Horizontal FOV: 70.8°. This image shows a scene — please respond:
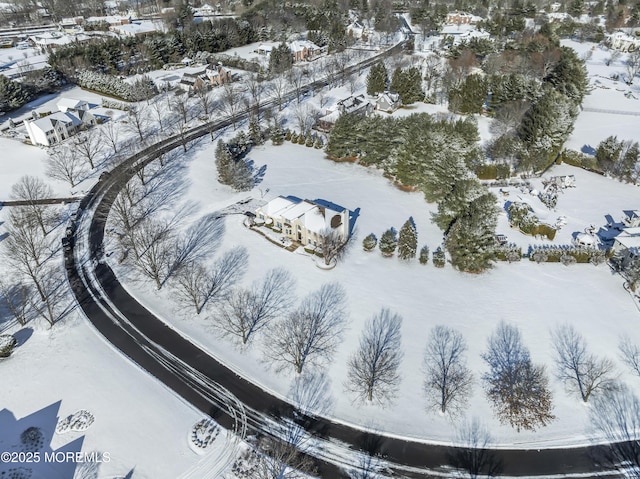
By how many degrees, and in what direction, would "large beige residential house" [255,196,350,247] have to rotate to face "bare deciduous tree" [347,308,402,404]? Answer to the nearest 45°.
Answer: approximately 45° to its left

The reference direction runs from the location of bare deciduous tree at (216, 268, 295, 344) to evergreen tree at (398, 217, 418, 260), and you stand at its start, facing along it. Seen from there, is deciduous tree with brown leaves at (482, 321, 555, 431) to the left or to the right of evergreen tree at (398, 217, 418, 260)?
right

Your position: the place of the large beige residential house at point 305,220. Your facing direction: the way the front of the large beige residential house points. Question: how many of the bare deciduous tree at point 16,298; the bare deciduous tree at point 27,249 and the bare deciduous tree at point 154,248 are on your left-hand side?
0

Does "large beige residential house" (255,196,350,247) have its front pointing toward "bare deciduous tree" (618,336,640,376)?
no

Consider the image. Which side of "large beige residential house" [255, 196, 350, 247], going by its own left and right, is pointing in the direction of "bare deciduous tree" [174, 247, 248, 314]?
front

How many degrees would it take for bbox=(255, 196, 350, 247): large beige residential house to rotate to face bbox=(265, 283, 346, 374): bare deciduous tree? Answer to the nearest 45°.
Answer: approximately 45° to its left

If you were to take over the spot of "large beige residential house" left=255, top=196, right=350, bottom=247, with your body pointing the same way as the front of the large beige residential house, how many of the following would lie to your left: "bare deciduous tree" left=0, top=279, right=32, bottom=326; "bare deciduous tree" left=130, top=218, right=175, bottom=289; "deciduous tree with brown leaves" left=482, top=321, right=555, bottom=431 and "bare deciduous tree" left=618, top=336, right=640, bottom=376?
2

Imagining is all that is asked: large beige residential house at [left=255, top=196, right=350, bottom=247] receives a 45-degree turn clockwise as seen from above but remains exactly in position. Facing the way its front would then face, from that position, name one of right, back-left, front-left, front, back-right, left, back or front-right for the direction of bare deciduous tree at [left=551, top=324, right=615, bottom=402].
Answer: back-left

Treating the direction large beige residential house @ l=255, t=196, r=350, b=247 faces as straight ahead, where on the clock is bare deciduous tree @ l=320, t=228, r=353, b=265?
The bare deciduous tree is roughly at 9 o'clock from the large beige residential house.

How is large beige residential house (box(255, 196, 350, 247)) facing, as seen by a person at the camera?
facing the viewer and to the left of the viewer

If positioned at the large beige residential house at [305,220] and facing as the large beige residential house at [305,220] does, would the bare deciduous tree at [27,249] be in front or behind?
in front

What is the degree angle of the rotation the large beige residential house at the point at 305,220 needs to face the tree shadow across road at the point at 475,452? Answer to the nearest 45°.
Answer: approximately 45° to its left

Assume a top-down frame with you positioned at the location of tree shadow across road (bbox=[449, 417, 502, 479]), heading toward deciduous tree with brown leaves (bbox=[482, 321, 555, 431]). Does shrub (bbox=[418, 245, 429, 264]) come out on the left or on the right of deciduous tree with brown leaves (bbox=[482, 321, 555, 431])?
left

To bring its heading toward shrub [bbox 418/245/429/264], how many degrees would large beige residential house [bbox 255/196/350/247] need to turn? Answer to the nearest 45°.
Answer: approximately 135° to its left

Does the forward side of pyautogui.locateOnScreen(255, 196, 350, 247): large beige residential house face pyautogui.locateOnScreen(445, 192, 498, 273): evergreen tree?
no

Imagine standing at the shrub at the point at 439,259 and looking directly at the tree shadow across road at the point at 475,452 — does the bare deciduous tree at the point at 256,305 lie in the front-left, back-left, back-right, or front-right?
front-right

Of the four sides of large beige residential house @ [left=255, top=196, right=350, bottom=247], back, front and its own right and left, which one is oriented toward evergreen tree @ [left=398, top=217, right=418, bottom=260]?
left

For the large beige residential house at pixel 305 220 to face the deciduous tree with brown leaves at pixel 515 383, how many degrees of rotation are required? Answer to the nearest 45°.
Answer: approximately 90° to its left

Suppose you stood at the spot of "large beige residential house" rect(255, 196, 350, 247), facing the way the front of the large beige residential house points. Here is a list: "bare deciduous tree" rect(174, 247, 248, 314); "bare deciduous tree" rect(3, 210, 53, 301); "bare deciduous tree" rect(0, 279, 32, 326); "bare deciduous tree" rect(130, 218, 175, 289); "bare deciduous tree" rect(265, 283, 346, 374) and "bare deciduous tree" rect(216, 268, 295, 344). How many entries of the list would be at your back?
0
